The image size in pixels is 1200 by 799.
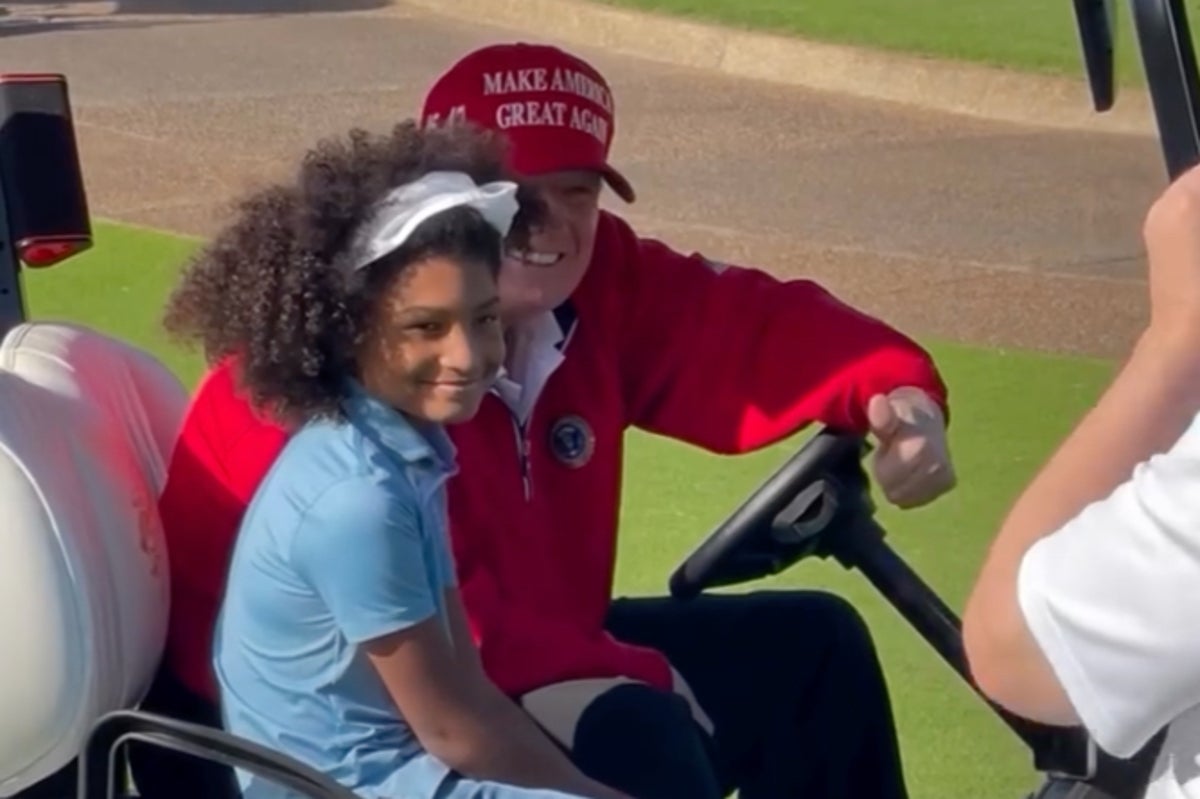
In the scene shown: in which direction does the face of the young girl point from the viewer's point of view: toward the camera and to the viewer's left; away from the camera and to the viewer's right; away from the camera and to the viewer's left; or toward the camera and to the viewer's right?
toward the camera and to the viewer's right

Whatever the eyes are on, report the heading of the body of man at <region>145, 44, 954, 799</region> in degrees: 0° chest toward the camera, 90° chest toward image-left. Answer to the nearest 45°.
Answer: approximately 315°

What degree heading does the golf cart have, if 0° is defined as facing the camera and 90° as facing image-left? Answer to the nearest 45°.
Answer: approximately 270°
